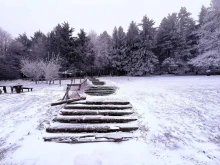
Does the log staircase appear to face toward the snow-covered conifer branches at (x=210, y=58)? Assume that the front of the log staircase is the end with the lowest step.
no

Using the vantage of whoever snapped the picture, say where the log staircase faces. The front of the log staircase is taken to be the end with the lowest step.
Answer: facing the viewer

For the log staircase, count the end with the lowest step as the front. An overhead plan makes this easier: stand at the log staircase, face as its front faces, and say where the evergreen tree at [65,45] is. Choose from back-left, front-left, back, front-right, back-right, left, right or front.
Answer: back

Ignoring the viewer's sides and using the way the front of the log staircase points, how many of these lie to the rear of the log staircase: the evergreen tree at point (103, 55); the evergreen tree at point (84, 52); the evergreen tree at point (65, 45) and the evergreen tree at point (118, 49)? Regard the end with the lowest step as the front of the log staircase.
4

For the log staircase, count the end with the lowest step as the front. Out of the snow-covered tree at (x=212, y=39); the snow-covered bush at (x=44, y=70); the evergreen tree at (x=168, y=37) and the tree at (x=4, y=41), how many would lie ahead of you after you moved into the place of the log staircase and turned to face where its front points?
0

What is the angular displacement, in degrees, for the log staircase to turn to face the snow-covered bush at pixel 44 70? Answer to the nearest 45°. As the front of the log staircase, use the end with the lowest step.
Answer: approximately 180°

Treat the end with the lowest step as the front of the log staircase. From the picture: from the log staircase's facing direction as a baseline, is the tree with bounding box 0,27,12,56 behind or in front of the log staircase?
behind

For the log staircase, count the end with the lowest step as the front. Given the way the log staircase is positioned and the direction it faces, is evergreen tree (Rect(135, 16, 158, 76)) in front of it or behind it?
behind

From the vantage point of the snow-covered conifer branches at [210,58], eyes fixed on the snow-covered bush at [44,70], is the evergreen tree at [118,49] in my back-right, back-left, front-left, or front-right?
front-right

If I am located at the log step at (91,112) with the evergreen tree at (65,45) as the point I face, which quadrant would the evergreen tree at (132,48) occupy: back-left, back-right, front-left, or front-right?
front-right

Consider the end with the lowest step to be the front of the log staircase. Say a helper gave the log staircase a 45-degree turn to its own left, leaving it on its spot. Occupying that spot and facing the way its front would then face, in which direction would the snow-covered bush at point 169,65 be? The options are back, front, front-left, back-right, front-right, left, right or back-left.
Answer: left

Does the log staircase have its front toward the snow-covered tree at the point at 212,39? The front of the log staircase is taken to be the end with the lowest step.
no

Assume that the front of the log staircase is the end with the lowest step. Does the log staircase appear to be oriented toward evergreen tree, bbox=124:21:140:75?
no
